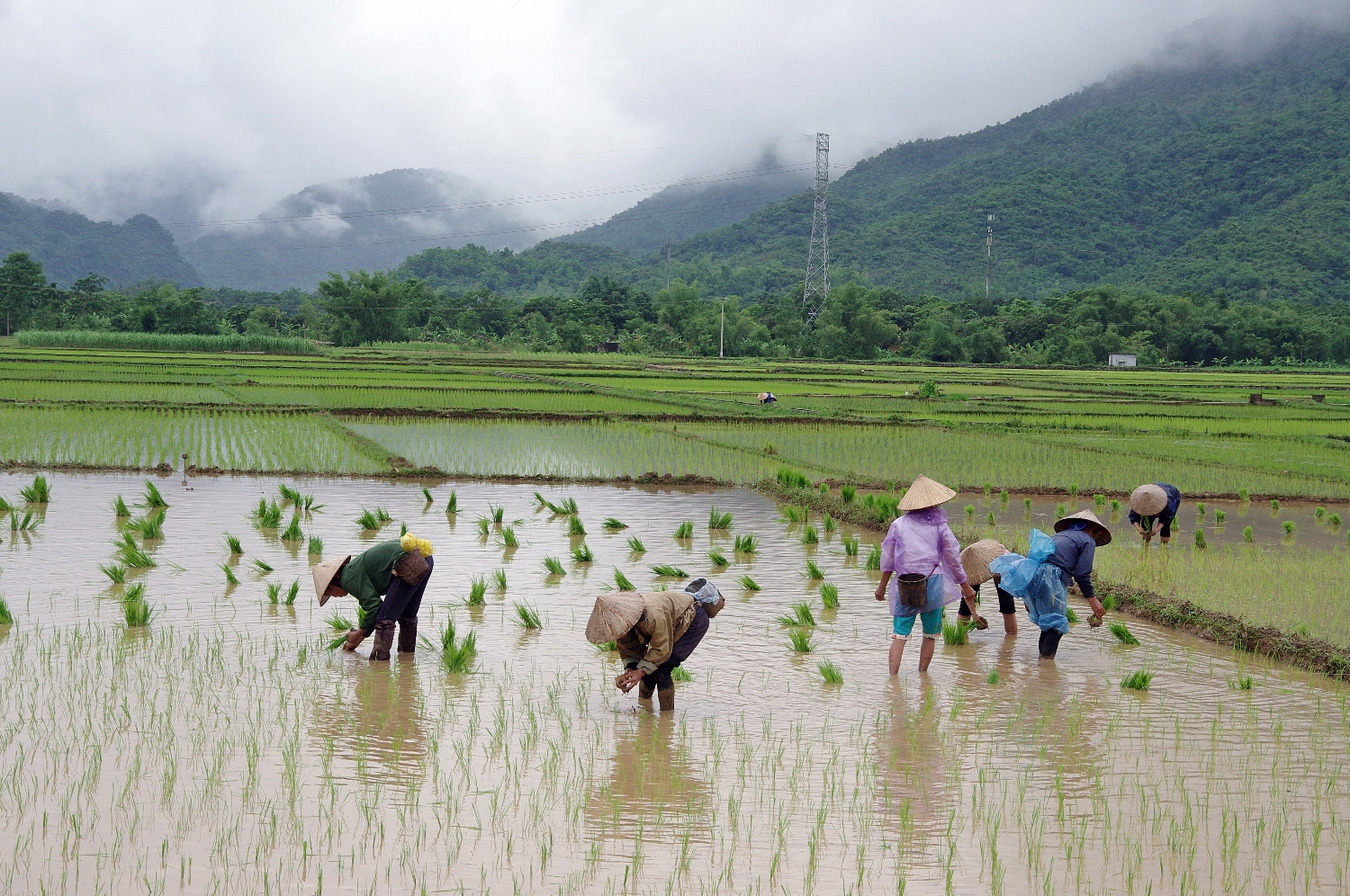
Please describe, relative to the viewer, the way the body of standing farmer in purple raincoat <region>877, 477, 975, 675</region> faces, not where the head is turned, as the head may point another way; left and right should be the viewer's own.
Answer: facing away from the viewer

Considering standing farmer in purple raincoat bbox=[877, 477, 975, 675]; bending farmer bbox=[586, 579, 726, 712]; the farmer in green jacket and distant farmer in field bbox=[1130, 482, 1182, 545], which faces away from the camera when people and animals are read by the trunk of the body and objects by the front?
standing farmer in purple raincoat bbox=[877, 477, 975, 675]

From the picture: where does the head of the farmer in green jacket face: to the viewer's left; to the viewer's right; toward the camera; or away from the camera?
to the viewer's left

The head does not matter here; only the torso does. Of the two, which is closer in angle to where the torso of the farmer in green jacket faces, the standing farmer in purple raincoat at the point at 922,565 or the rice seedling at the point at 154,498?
the rice seedling

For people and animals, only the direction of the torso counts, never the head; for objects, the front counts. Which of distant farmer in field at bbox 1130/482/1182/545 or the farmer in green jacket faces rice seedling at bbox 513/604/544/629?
the distant farmer in field

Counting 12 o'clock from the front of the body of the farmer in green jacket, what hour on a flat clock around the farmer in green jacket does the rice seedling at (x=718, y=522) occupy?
The rice seedling is roughly at 4 o'clock from the farmer in green jacket.

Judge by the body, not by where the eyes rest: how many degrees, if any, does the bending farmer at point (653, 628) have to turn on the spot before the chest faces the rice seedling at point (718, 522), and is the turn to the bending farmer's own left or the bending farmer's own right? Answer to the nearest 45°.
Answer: approximately 135° to the bending farmer's own right

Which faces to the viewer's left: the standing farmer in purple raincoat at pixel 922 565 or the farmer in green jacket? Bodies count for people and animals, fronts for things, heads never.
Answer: the farmer in green jacket

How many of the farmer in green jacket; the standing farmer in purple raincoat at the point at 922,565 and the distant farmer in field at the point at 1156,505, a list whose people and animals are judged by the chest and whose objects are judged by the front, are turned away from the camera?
1

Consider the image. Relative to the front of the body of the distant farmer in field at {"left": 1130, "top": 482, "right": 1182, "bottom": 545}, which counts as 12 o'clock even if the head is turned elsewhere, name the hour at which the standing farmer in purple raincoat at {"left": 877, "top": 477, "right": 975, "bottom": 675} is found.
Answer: The standing farmer in purple raincoat is roughly at 11 o'clock from the distant farmer in field.

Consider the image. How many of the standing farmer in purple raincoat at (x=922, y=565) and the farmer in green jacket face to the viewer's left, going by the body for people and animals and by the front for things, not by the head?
1

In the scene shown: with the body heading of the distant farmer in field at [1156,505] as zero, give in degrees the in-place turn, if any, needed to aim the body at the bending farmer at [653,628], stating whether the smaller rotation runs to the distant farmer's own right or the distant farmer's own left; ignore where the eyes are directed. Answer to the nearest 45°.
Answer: approximately 45° to the distant farmer's own left

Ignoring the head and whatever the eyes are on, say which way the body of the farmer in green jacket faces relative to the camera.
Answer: to the viewer's left
